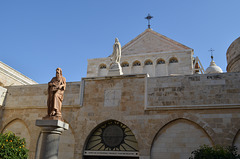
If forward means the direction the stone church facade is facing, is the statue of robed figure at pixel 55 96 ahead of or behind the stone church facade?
ahead

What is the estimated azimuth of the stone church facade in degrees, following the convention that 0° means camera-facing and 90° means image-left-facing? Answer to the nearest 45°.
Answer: approximately 0°

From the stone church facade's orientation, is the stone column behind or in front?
in front
